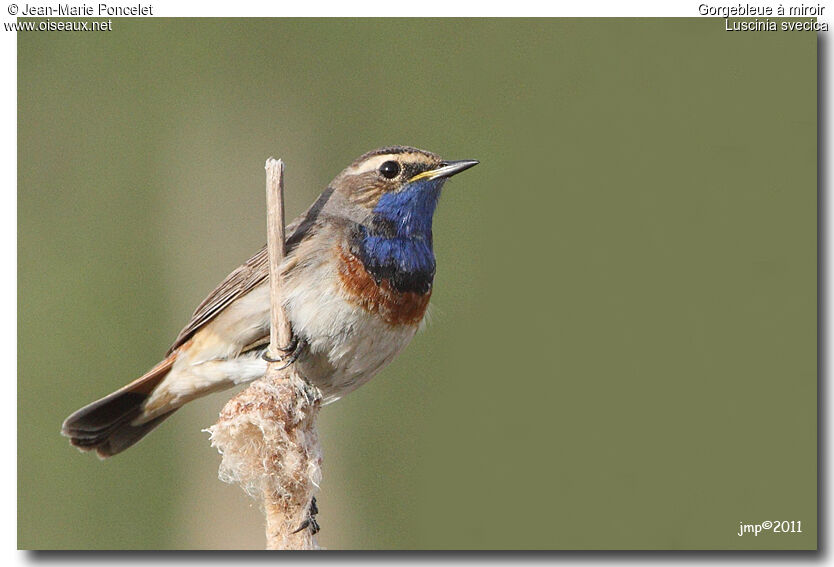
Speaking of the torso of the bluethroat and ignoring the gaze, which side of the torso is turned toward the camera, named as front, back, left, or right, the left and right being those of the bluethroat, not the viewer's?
right
